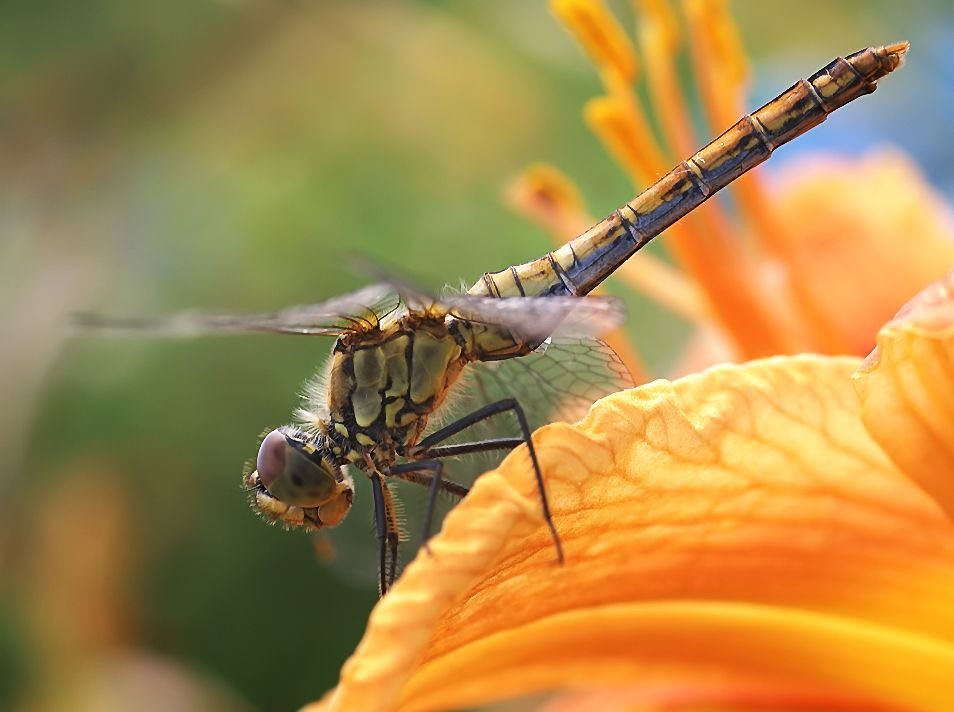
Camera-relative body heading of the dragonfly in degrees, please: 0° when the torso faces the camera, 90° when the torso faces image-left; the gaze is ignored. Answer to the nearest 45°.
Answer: approximately 90°
